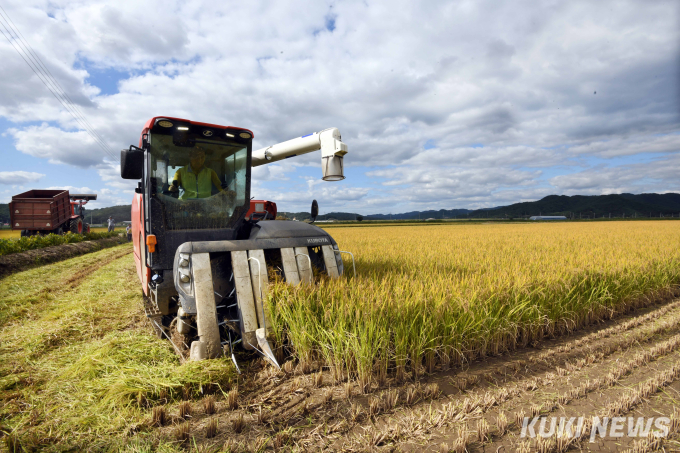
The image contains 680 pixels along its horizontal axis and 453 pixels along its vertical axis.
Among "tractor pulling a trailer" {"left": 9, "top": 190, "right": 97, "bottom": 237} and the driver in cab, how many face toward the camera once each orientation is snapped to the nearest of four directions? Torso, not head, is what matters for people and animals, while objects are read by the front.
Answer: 1

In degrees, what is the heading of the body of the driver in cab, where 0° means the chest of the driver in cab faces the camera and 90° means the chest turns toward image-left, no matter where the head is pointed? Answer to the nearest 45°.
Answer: approximately 0°

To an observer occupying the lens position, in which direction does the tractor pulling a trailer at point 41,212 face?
facing away from the viewer and to the right of the viewer

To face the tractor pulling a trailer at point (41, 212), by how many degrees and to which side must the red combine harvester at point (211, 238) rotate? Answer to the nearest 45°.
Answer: approximately 180°

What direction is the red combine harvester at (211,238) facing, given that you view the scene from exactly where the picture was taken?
facing the viewer and to the right of the viewer

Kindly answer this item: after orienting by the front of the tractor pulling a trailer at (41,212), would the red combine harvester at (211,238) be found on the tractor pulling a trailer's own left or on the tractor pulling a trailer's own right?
on the tractor pulling a trailer's own right

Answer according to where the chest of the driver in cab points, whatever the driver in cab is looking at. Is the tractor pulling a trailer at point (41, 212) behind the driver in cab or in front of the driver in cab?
behind
